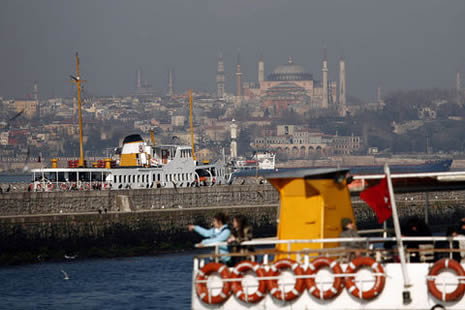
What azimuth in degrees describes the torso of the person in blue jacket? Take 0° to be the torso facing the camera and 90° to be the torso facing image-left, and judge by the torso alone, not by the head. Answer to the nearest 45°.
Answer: approximately 90°

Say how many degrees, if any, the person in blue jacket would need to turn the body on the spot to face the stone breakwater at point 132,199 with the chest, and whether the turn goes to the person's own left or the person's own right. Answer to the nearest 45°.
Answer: approximately 90° to the person's own right

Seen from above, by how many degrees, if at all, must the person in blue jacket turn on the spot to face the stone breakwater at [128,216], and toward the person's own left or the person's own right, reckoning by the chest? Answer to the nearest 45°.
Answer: approximately 90° to the person's own right

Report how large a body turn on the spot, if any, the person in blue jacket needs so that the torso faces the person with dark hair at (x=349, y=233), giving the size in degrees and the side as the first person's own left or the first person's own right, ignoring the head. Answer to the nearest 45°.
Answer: approximately 180°

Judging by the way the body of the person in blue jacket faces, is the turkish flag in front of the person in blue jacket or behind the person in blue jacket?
behind
